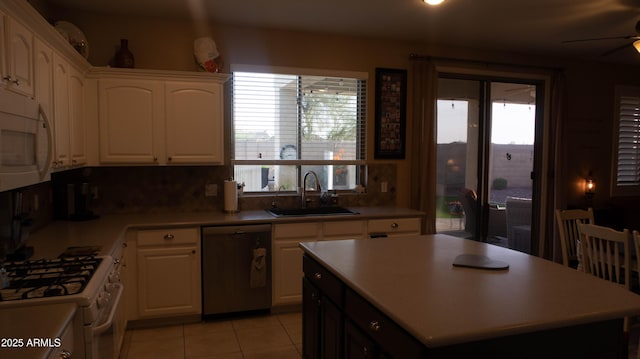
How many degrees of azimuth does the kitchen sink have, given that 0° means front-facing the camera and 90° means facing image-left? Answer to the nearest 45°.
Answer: approximately 0°

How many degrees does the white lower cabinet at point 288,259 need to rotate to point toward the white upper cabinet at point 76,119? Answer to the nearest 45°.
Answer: approximately 90° to its right

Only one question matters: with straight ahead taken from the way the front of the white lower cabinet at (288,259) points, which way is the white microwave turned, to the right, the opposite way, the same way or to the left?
to the left

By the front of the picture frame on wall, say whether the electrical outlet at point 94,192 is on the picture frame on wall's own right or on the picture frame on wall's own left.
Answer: on the picture frame on wall's own right

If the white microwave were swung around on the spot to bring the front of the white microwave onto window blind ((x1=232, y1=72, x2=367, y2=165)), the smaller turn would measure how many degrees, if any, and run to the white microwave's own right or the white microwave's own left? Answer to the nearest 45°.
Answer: approximately 90° to the white microwave's own left

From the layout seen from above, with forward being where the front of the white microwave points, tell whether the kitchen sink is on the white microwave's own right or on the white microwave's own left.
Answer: on the white microwave's own left

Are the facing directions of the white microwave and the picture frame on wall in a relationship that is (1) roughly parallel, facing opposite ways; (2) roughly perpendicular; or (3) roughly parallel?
roughly perpendicular

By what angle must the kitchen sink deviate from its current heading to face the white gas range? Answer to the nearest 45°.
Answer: approximately 45° to its right

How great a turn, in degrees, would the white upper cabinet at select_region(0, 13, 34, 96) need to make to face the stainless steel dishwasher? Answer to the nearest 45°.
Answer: approximately 90° to its left
